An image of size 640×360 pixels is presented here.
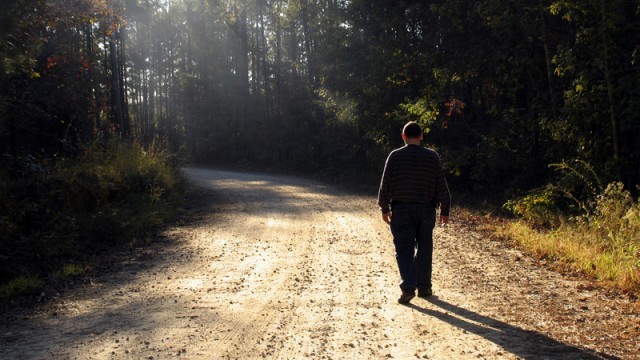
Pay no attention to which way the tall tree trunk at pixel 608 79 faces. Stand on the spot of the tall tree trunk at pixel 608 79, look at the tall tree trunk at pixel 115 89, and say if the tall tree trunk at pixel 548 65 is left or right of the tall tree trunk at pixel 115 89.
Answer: right

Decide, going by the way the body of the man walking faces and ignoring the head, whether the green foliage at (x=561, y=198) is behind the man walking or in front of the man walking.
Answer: in front

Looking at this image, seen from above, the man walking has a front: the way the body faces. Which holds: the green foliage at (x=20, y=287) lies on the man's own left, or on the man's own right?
on the man's own left

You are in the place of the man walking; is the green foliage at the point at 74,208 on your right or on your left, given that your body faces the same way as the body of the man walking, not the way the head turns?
on your left

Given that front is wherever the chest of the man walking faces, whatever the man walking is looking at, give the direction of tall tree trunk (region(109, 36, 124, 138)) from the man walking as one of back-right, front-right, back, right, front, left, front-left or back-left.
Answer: front-left

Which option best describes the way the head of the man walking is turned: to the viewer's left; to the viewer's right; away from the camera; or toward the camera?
away from the camera

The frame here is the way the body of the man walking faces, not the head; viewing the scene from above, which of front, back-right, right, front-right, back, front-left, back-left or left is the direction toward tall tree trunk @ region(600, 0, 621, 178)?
front-right

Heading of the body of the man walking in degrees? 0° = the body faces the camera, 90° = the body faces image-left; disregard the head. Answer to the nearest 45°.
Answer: approximately 180°

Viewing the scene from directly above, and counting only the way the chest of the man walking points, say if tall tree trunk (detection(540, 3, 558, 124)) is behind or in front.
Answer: in front

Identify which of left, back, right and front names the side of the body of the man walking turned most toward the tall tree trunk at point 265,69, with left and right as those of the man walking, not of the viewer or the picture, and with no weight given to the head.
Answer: front
